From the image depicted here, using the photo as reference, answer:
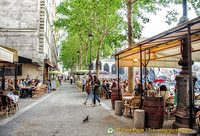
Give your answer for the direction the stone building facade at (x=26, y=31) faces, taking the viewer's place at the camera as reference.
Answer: facing to the right of the viewer

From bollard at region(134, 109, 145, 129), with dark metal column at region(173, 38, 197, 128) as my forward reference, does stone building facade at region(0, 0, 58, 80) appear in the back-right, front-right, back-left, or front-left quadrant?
back-left

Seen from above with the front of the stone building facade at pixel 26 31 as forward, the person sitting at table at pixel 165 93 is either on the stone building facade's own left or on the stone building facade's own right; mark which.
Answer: on the stone building facade's own right

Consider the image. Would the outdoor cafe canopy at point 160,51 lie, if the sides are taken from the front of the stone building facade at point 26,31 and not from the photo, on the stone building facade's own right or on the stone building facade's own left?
on the stone building facade's own right
